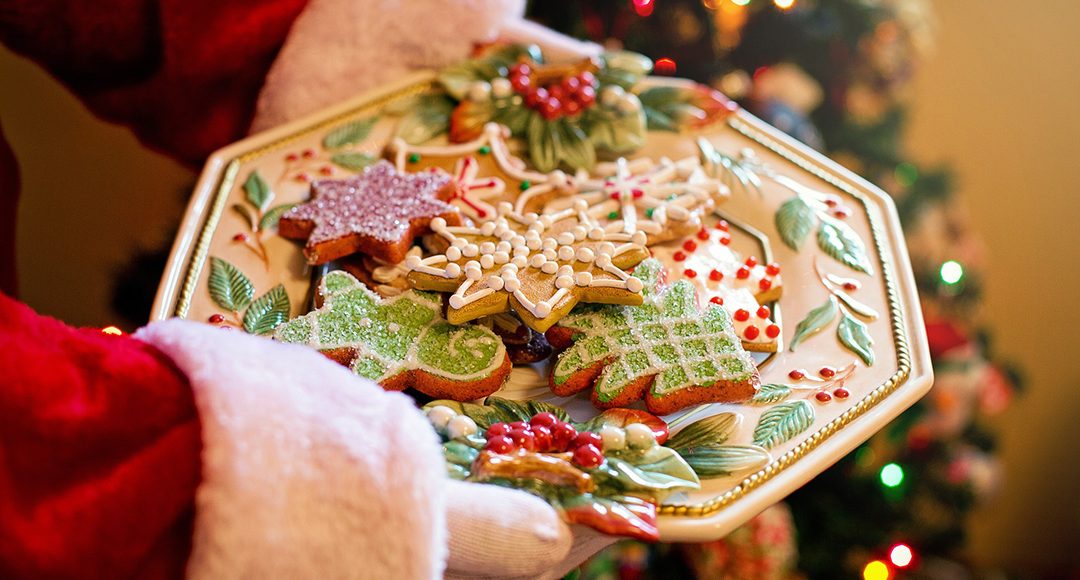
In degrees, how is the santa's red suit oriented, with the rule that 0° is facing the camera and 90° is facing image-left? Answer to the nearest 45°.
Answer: approximately 270°

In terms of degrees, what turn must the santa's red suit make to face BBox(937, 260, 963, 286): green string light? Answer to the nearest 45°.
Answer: approximately 45° to its left
